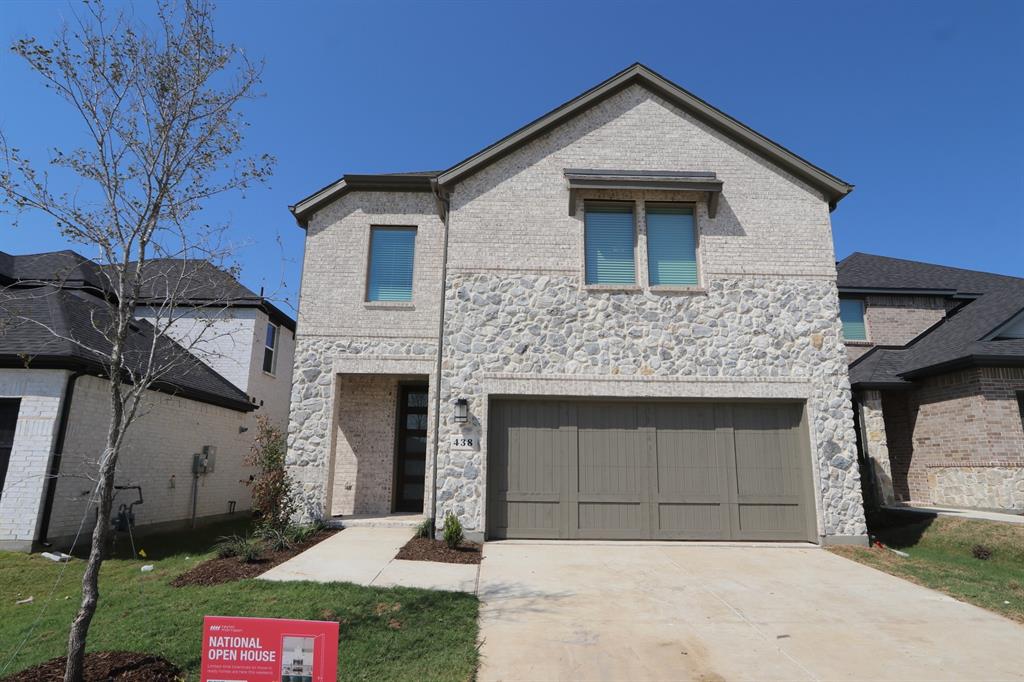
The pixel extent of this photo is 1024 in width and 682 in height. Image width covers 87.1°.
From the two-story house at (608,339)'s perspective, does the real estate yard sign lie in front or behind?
in front

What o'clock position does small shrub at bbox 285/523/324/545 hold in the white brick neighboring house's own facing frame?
The small shrub is roughly at 9 o'clock from the white brick neighboring house.

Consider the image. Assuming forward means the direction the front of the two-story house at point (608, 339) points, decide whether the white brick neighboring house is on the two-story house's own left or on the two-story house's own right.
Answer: on the two-story house's own right

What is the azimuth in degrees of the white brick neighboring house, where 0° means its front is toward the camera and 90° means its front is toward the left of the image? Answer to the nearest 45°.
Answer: approximately 45°

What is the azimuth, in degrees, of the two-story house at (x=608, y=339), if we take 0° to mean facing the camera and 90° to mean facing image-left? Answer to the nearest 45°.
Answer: approximately 0°

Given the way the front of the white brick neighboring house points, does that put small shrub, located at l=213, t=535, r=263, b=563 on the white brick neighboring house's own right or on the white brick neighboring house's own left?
on the white brick neighboring house's own left

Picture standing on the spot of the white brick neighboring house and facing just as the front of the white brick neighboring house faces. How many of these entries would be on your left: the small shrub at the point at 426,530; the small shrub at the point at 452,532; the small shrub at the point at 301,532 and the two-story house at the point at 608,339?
4

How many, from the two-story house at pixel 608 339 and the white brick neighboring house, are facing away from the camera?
0

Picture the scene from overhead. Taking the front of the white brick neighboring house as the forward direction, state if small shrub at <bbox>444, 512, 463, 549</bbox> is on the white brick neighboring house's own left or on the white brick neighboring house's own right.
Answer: on the white brick neighboring house's own left

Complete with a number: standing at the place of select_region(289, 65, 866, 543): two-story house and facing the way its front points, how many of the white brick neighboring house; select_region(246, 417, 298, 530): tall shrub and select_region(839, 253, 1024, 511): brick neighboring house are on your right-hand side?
2

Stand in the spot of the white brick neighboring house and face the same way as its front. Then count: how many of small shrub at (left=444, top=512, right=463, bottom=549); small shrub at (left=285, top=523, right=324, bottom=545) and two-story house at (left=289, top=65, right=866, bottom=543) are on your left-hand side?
3

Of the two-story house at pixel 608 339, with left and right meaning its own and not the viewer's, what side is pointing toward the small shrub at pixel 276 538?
right

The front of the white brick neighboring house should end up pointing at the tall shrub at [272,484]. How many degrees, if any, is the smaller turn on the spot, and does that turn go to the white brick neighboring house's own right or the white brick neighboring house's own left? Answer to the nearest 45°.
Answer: approximately 90° to the white brick neighboring house's own left
